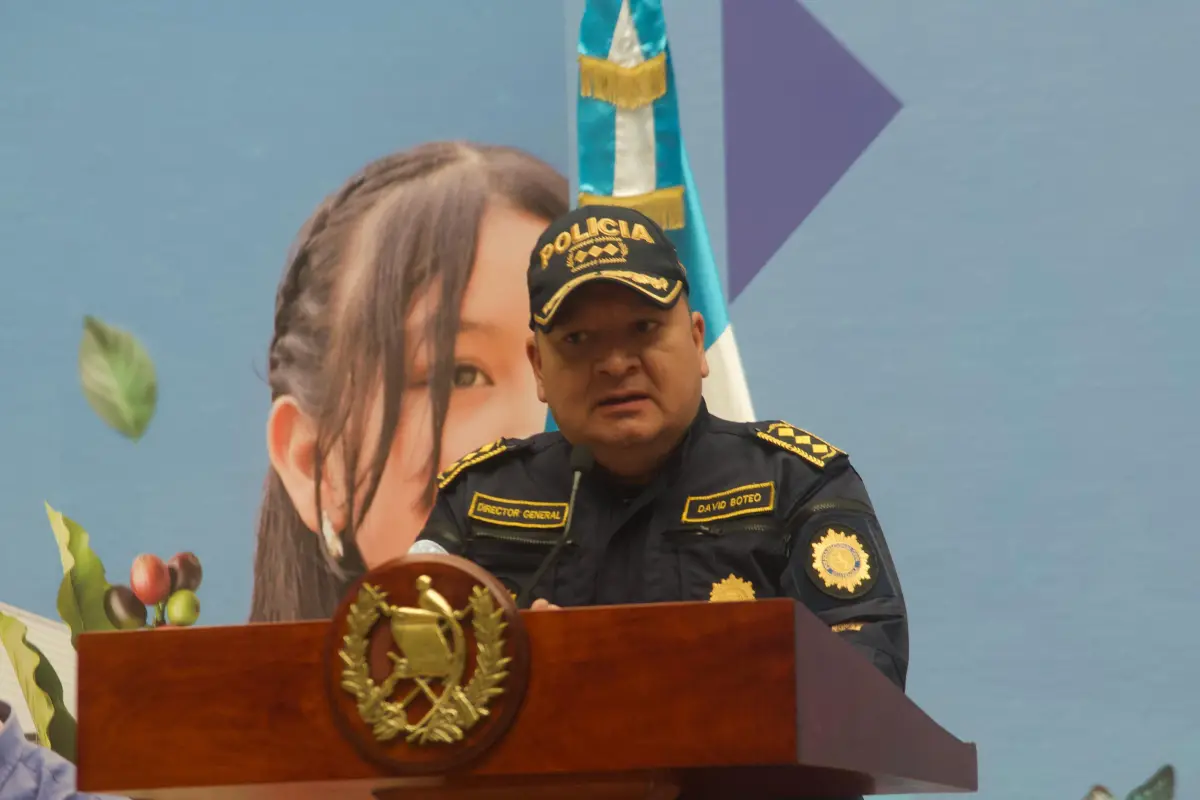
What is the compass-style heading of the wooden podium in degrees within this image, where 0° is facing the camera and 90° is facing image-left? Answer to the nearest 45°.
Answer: approximately 45°

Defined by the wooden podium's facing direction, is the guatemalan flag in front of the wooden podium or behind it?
behind
